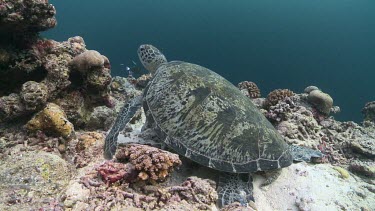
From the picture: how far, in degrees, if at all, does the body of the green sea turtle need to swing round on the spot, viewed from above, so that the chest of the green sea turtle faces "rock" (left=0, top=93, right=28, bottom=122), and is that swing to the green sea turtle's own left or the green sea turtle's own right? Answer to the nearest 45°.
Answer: approximately 45° to the green sea turtle's own left

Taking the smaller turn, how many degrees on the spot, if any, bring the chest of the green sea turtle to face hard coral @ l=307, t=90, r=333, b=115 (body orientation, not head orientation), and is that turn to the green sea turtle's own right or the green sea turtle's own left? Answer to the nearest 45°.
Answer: approximately 90° to the green sea turtle's own right

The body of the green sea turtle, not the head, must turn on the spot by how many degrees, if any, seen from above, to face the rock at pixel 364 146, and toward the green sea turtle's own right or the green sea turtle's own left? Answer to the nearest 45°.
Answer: approximately 90° to the green sea turtle's own right

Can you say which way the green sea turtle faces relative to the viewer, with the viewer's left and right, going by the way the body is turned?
facing away from the viewer and to the left of the viewer
